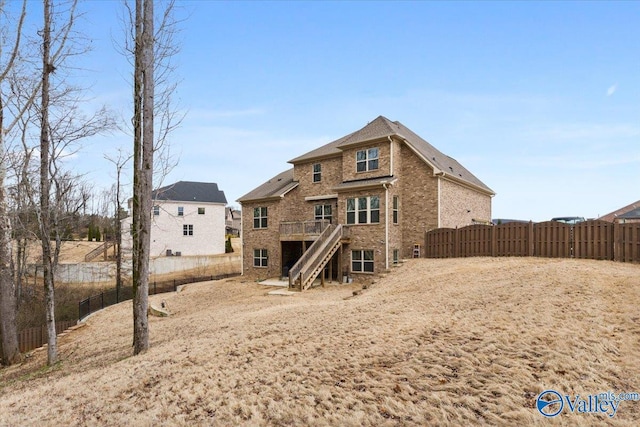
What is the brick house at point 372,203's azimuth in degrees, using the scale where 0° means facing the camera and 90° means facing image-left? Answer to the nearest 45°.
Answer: approximately 225°

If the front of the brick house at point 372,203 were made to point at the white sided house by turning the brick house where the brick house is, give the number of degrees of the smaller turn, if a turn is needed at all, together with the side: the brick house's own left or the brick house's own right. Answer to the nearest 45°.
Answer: approximately 90° to the brick house's own left
